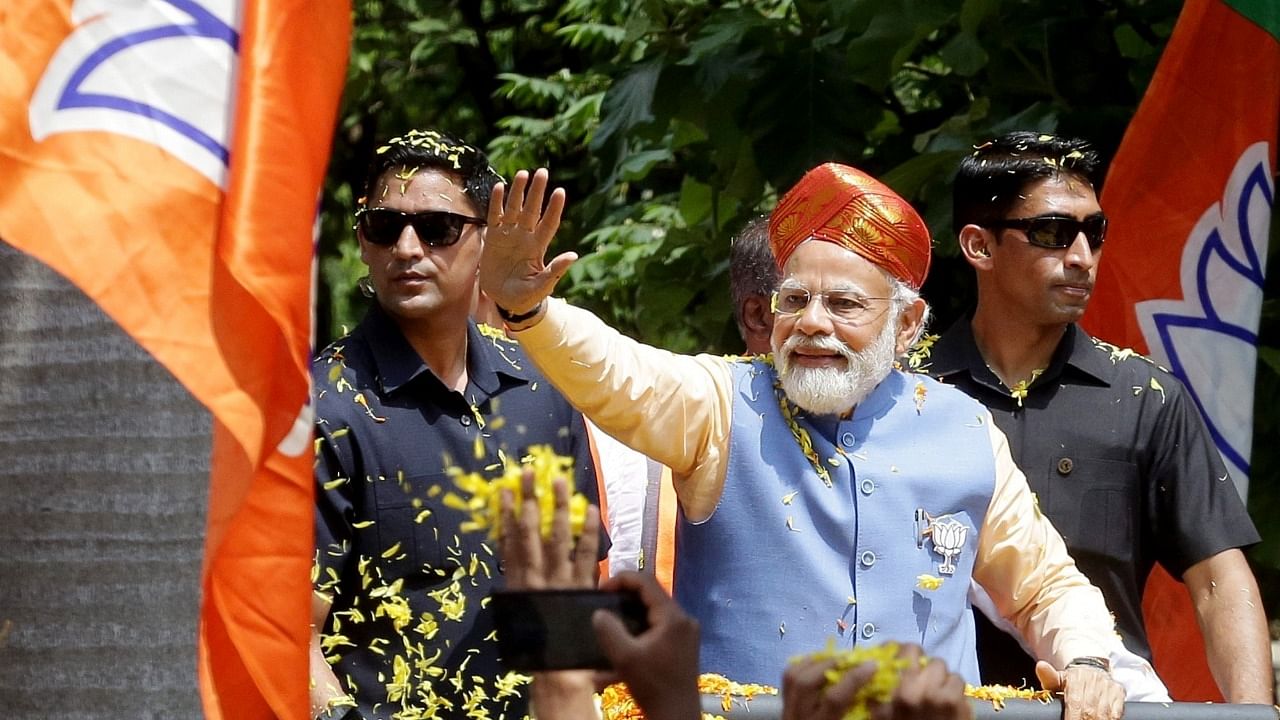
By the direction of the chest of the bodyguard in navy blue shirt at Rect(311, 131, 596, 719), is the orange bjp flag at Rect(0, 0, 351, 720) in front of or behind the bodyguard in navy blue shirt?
in front

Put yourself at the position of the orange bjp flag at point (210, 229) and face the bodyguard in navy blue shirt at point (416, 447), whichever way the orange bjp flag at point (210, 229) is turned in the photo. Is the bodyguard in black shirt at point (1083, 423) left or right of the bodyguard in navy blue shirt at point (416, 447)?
right

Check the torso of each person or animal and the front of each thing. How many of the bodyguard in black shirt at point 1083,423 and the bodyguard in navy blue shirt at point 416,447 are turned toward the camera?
2

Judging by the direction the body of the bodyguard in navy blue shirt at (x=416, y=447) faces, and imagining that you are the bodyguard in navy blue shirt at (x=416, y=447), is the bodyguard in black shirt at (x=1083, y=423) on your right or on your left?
on your left

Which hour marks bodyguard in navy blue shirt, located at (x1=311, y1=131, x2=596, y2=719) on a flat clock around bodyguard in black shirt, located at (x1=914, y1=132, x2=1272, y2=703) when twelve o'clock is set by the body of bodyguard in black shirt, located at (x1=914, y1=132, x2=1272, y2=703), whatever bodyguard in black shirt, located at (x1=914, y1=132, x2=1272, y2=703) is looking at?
bodyguard in navy blue shirt, located at (x1=311, y1=131, x2=596, y2=719) is roughly at 2 o'clock from bodyguard in black shirt, located at (x1=914, y1=132, x2=1272, y2=703).

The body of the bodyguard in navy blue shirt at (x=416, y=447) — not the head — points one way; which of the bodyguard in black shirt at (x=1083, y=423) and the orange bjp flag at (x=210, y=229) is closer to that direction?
the orange bjp flag

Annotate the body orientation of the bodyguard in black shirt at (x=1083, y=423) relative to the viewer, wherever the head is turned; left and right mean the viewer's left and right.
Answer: facing the viewer
